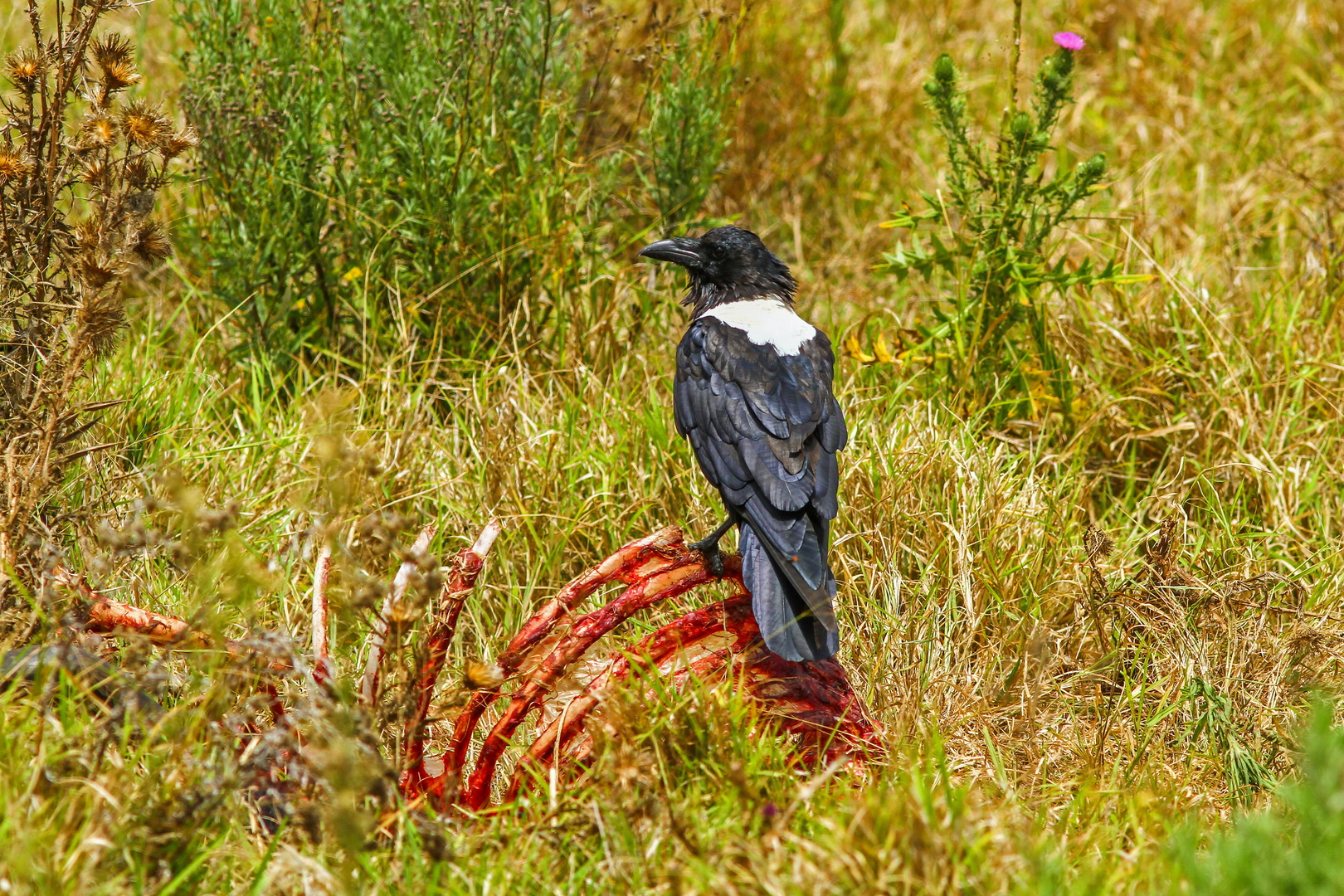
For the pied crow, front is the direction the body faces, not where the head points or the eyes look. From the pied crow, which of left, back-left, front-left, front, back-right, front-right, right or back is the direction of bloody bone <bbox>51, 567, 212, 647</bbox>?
left

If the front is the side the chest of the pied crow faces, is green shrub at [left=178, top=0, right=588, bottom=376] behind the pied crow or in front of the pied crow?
in front

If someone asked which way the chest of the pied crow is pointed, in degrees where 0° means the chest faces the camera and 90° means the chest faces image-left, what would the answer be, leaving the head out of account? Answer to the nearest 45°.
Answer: approximately 135°

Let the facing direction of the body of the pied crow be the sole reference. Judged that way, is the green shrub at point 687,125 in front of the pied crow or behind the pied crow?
in front

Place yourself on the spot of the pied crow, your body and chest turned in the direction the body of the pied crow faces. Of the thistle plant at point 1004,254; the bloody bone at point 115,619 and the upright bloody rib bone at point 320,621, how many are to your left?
2

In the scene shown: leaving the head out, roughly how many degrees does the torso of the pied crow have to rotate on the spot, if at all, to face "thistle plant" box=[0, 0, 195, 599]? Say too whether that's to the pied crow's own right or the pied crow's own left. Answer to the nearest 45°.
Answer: approximately 45° to the pied crow's own left

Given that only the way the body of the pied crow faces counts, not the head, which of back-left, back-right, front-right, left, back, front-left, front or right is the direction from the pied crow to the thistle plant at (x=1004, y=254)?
right
